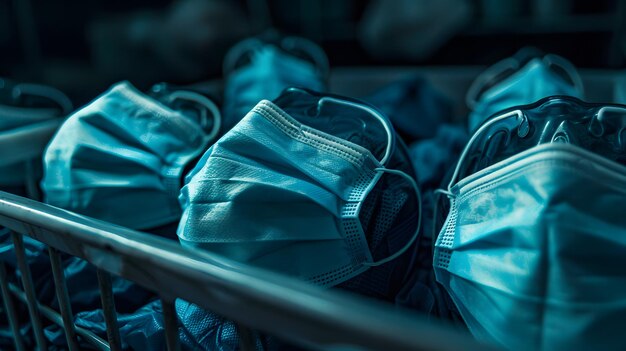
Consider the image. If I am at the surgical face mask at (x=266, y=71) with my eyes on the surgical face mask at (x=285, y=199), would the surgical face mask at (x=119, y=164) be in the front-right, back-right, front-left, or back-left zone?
front-right

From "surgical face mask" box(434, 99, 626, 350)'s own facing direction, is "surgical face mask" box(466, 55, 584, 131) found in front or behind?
behind

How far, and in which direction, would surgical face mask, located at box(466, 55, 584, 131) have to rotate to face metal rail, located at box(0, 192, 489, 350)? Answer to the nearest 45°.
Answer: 0° — it already faces it

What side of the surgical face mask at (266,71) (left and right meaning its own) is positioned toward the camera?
front

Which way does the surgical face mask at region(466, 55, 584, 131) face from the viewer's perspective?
toward the camera

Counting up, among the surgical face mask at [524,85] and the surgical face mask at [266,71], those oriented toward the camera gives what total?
2

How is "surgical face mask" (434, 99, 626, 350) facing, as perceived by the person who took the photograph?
facing the viewer

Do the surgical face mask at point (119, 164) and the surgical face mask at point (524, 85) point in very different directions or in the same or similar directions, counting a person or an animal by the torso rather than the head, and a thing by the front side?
same or similar directions

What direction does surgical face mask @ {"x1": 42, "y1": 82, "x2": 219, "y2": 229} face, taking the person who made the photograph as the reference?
facing the viewer and to the left of the viewer

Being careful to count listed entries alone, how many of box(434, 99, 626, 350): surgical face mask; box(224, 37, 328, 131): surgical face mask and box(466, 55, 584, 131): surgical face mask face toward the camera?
3

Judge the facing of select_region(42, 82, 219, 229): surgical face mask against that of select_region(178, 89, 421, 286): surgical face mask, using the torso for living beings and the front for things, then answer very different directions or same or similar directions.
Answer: same or similar directions

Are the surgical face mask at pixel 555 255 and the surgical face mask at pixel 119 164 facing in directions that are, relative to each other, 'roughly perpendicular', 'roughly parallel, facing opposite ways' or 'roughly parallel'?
roughly parallel

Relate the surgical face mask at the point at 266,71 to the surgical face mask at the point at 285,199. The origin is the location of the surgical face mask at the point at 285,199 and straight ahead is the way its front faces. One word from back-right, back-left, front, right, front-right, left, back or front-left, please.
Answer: back-right
